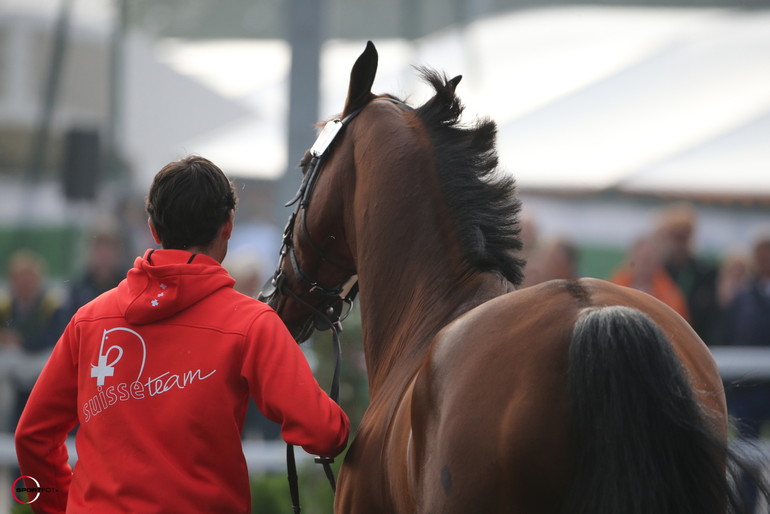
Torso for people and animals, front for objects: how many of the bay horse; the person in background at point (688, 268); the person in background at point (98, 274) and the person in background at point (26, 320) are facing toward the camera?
3

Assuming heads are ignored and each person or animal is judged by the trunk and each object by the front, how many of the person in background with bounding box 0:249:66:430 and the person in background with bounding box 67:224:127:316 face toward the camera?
2

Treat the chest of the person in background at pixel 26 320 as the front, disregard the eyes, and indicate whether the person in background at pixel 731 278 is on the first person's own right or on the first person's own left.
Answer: on the first person's own left

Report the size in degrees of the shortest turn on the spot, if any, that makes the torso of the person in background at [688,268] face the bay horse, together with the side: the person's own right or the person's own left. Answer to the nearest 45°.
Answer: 0° — they already face it

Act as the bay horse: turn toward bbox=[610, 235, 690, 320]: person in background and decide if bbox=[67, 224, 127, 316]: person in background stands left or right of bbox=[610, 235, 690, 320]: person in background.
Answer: left

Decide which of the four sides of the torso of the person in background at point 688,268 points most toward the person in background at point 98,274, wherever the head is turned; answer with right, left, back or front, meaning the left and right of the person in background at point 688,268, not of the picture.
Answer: right

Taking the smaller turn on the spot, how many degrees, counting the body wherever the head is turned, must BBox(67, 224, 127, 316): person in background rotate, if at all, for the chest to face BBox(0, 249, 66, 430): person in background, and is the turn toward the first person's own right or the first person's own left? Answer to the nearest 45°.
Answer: approximately 135° to the first person's own right

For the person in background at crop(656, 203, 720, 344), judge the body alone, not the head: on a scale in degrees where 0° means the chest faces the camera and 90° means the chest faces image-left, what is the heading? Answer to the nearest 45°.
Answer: approximately 0°

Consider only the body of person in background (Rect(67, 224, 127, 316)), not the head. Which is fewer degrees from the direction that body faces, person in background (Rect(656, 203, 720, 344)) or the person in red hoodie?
the person in red hoodie
